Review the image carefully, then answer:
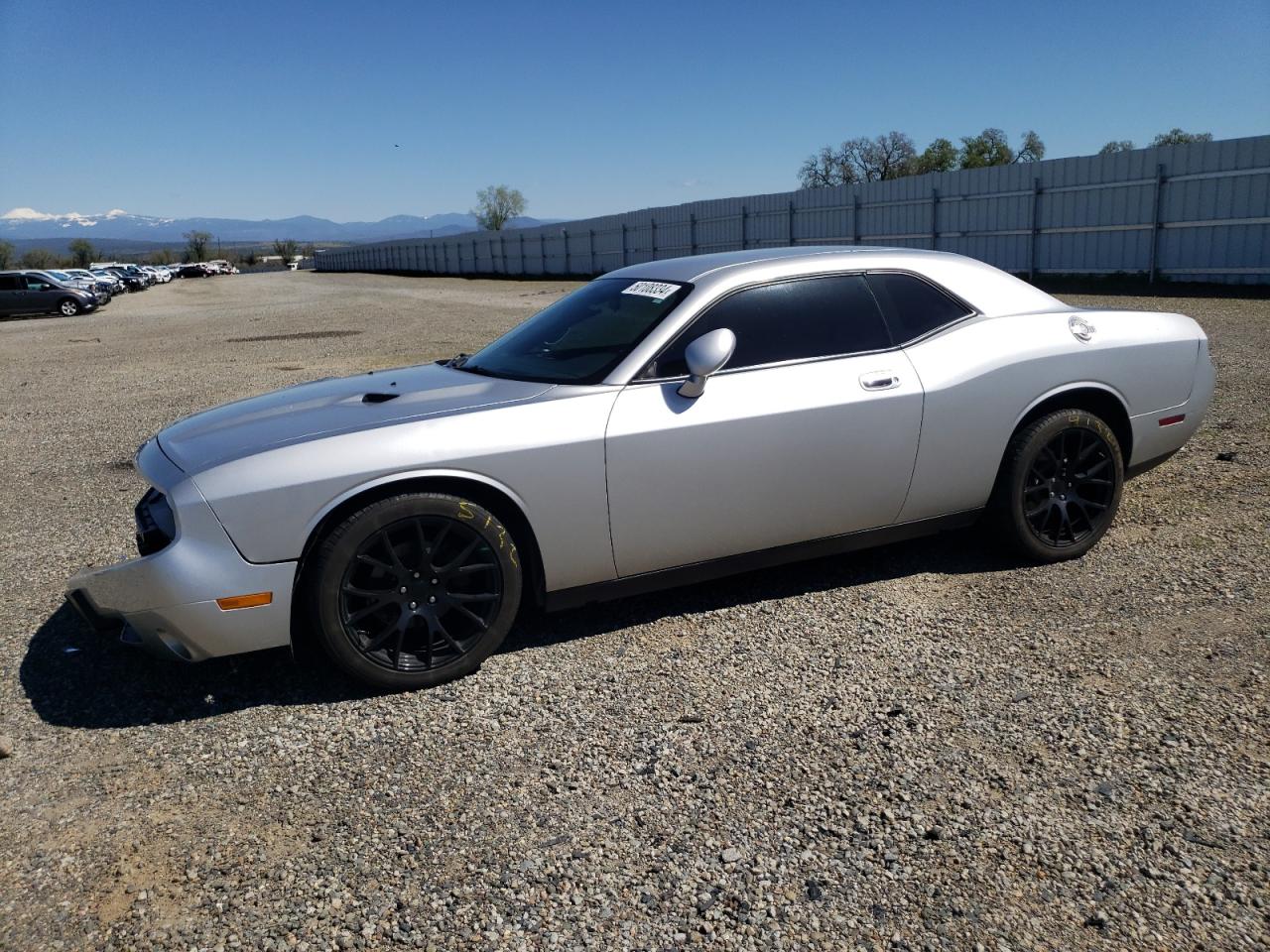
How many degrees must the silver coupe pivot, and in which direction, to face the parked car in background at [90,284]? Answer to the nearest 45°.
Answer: approximately 90° to its right

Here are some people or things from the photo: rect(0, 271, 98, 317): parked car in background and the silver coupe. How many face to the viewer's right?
1

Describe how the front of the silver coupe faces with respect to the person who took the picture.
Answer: facing the viewer and to the left of the viewer

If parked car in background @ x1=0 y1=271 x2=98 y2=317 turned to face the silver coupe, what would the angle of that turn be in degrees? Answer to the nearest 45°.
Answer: approximately 90° to its right

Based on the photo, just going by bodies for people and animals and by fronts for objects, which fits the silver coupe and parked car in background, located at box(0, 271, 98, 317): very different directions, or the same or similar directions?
very different directions

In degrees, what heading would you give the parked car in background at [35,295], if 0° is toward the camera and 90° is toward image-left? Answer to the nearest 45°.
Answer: approximately 270°
